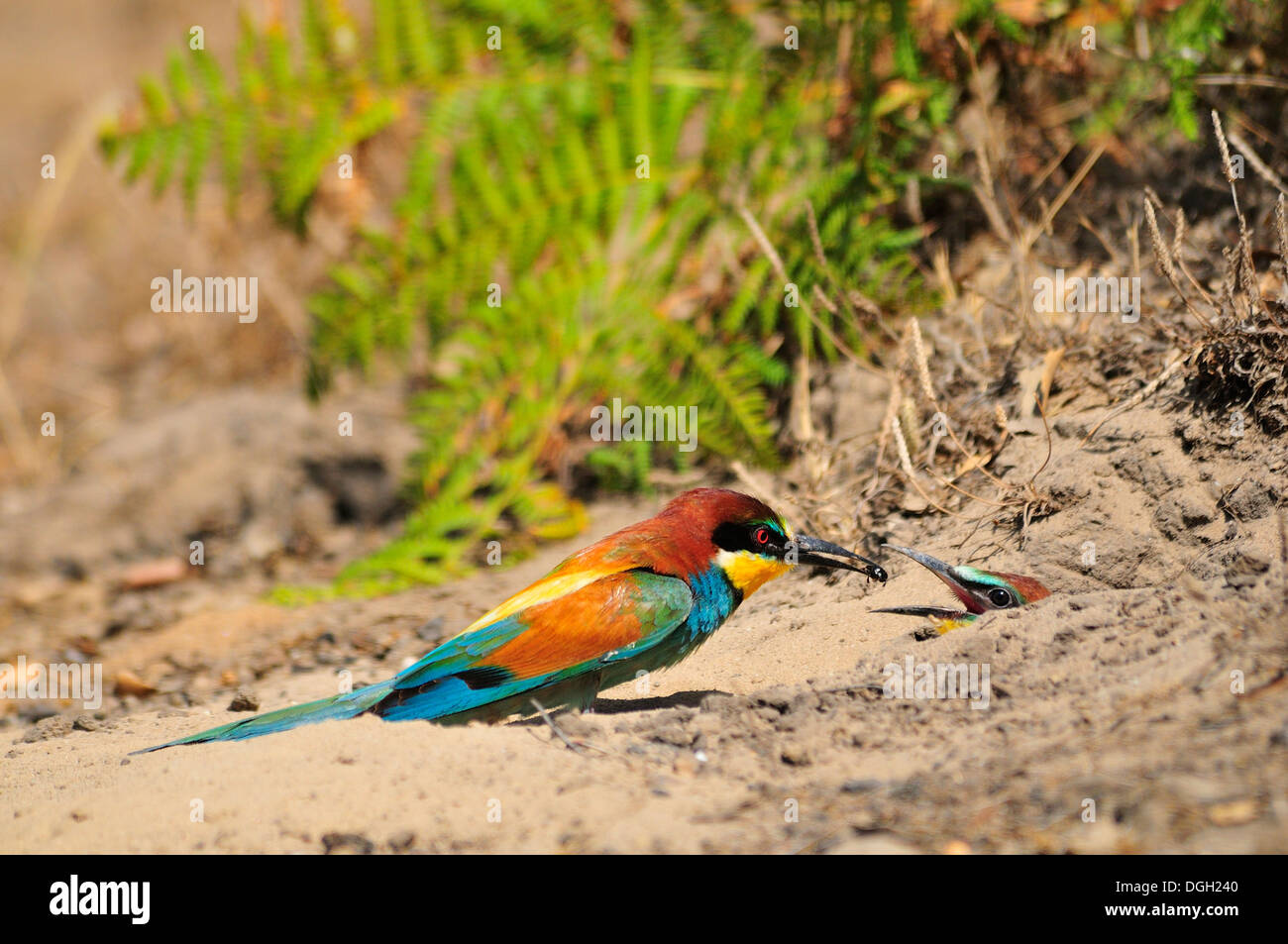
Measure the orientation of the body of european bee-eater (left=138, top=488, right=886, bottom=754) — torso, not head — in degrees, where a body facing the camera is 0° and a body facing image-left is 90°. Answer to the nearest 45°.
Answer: approximately 270°

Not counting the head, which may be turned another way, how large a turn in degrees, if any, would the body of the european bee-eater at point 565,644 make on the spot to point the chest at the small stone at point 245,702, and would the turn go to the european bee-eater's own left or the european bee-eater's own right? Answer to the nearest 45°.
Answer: approximately 135° to the european bee-eater's own left

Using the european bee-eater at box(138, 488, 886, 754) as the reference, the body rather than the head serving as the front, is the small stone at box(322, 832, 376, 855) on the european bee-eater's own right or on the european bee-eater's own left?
on the european bee-eater's own right
